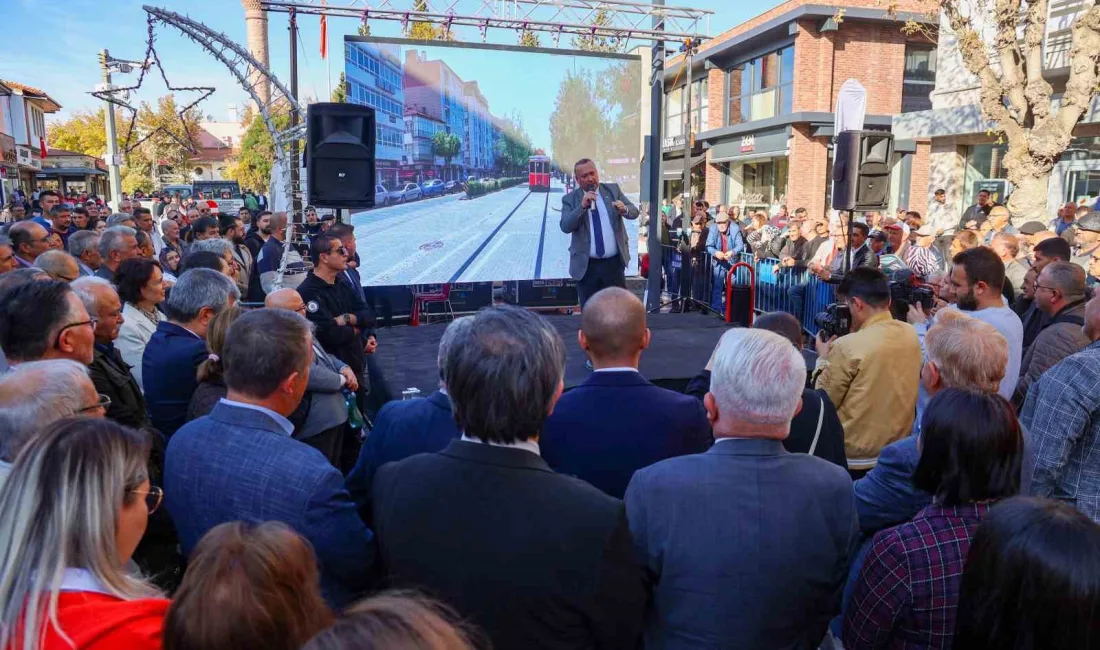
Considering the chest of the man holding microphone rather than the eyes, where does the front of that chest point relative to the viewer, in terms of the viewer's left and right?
facing the viewer

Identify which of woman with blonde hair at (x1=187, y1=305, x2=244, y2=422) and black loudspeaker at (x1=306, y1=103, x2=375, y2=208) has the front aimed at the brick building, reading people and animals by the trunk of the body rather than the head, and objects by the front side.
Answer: the woman with blonde hair

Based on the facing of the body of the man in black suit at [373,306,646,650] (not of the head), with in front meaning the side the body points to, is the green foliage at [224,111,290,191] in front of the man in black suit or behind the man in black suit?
in front

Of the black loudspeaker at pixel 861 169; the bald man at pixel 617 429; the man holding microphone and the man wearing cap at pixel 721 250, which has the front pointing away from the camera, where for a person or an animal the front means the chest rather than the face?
the bald man

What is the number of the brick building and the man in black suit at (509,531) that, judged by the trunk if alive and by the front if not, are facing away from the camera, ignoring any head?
1

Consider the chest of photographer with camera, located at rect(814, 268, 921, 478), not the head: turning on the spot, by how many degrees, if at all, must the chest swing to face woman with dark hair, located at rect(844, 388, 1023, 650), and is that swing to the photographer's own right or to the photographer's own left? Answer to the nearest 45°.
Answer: approximately 135° to the photographer's own left

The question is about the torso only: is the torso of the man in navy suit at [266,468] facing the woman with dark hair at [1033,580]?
no

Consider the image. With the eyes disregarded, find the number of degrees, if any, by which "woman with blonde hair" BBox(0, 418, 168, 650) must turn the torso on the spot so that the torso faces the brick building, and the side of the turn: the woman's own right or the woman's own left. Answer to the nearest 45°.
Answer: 0° — they already face it

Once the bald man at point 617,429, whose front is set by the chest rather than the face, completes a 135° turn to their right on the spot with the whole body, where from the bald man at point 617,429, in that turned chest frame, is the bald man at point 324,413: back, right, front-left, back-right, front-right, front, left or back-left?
back

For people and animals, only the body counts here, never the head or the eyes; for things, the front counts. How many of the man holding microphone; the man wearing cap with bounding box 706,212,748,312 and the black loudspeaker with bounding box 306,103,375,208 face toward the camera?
3

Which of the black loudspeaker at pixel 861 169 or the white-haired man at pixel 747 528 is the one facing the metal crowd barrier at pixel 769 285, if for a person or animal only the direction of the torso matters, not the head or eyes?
the white-haired man

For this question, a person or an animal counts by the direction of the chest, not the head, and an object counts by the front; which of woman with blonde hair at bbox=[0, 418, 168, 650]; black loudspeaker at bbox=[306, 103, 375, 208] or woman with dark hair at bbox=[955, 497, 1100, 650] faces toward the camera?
the black loudspeaker

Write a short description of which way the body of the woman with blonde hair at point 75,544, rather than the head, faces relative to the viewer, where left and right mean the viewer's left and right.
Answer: facing away from the viewer and to the right of the viewer

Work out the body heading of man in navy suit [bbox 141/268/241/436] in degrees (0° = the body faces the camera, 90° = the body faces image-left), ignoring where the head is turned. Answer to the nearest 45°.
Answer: approximately 225°

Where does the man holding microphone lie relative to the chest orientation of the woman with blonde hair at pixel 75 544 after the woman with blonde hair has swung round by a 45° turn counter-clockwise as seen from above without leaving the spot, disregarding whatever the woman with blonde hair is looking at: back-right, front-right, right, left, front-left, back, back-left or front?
front-right

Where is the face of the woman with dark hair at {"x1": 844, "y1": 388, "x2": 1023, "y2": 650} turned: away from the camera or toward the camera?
away from the camera

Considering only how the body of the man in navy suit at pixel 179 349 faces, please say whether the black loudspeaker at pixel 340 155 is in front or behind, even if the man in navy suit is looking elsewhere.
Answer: in front

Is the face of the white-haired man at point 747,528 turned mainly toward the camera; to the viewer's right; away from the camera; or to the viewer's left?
away from the camera

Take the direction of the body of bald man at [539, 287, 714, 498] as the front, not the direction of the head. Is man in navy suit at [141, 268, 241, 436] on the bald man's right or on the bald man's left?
on the bald man's left

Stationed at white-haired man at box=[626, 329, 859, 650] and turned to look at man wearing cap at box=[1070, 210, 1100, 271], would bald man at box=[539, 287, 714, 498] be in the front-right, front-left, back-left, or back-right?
front-left

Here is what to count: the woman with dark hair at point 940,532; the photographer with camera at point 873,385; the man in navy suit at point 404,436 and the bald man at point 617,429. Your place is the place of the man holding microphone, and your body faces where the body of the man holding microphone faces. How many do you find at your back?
0

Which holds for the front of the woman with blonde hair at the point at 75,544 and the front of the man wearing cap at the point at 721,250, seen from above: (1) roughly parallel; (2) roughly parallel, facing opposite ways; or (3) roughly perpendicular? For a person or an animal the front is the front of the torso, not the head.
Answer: roughly parallel, facing opposite ways

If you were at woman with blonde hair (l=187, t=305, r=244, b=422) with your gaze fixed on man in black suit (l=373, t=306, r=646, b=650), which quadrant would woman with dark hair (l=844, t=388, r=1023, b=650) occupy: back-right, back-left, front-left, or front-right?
front-left
